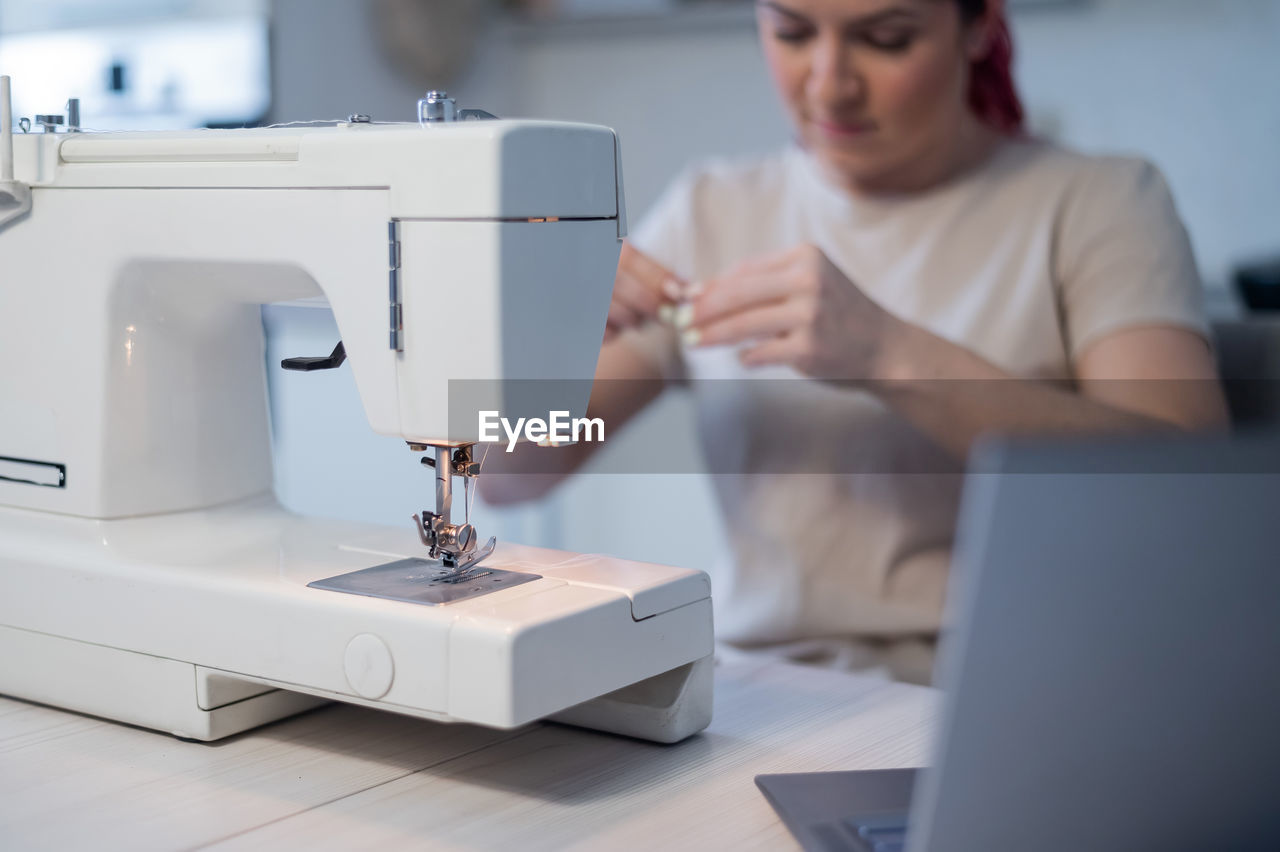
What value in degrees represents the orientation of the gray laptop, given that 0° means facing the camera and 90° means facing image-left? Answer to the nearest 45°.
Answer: approximately 135°

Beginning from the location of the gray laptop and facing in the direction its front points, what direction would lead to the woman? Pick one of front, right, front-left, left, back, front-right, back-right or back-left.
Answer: front-right

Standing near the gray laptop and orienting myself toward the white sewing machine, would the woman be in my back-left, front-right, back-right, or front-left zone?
front-right

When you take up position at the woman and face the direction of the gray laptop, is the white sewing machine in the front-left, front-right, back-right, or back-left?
front-right

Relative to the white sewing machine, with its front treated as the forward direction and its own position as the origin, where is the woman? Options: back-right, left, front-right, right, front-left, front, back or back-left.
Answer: front

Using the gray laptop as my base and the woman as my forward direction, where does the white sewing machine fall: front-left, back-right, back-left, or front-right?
front-left

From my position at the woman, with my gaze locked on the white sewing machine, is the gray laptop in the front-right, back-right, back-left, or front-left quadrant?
front-left

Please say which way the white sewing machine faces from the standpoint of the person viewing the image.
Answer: facing away from the viewer and to the right of the viewer
